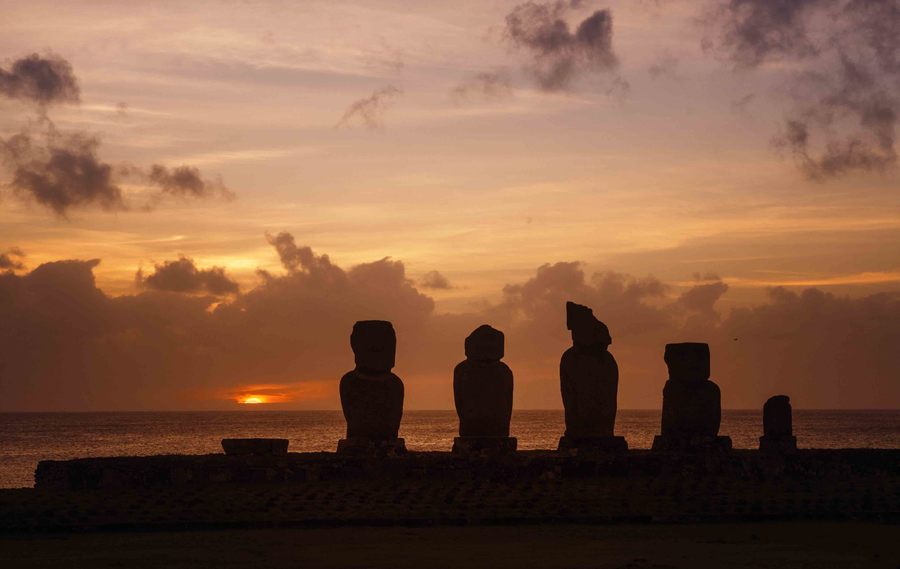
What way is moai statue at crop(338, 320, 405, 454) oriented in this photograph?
toward the camera

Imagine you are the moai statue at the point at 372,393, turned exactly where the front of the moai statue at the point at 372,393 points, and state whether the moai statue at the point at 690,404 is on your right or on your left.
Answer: on your left

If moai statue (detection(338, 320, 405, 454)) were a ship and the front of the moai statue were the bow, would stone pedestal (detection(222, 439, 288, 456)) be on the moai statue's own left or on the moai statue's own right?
on the moai statue's own right

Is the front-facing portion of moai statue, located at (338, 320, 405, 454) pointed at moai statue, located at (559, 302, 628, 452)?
no

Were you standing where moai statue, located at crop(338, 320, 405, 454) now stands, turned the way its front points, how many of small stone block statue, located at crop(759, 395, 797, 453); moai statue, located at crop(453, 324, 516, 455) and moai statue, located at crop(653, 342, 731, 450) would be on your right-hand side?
0

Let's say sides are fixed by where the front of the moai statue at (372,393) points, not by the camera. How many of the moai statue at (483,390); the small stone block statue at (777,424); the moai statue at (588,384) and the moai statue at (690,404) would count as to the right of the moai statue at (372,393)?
0

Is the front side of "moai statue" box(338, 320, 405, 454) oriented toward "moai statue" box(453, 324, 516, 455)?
no
